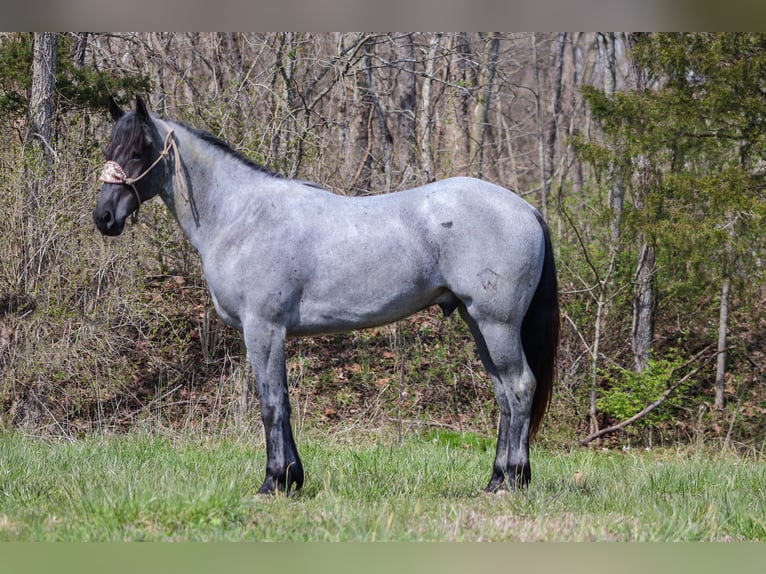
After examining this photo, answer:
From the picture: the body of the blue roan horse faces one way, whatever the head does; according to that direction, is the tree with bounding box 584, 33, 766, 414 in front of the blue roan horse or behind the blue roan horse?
behind

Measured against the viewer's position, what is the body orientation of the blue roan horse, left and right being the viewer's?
facing to the left of the viewer
